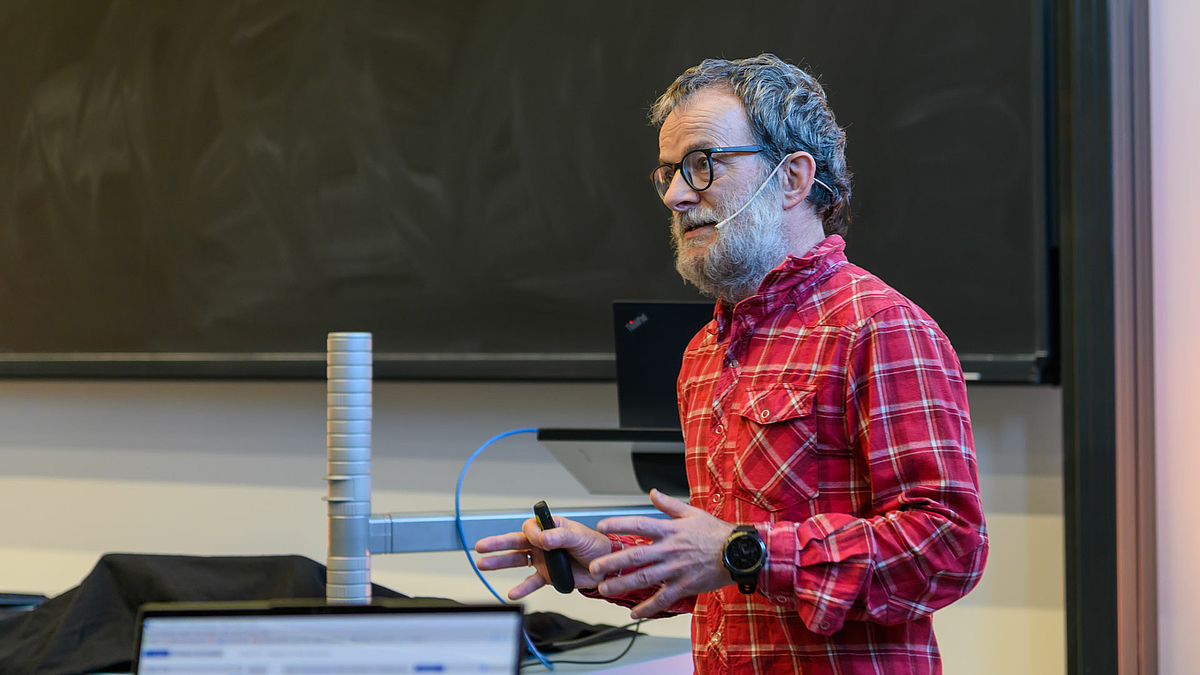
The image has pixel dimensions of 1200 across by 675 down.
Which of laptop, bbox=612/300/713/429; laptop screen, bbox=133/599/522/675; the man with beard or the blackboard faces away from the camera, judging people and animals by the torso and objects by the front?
the laptop

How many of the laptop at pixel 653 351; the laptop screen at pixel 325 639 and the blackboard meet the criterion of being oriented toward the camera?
2

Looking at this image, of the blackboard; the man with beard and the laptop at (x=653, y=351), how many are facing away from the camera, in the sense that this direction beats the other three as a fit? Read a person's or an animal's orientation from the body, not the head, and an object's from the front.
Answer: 1

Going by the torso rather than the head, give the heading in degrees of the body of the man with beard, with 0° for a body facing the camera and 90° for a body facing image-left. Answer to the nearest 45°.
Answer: approximately 45°

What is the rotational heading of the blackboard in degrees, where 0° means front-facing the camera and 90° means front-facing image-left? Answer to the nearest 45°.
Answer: approximately 0°

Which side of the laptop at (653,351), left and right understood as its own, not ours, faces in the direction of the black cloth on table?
left

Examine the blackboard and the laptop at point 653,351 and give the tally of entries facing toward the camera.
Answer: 1

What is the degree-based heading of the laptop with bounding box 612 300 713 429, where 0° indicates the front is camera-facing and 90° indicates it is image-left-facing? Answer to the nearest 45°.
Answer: approximately 180°

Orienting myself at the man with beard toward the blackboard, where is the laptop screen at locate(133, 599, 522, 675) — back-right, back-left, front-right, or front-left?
back-left

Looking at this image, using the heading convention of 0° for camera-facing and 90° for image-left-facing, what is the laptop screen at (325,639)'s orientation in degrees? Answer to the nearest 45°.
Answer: approximately 0°

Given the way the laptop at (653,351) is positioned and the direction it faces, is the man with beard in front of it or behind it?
behind
